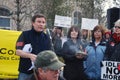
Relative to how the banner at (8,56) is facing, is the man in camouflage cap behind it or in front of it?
in front

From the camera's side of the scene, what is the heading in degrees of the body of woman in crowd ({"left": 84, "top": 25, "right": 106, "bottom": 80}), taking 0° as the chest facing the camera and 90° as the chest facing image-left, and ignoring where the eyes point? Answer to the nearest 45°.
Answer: approximately 0°

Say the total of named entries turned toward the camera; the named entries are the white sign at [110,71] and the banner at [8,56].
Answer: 2

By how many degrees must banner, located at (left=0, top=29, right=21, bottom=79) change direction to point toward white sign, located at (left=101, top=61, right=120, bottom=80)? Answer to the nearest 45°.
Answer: approximately 45° to its left

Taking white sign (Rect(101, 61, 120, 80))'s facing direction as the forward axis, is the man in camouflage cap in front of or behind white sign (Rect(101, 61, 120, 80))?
in front

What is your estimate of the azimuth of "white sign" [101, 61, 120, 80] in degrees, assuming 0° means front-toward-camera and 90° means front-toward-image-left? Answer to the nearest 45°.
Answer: approximately 0°

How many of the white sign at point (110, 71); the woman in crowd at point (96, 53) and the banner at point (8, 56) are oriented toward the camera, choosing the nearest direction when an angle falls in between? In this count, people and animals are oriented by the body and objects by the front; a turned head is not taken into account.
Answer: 3
